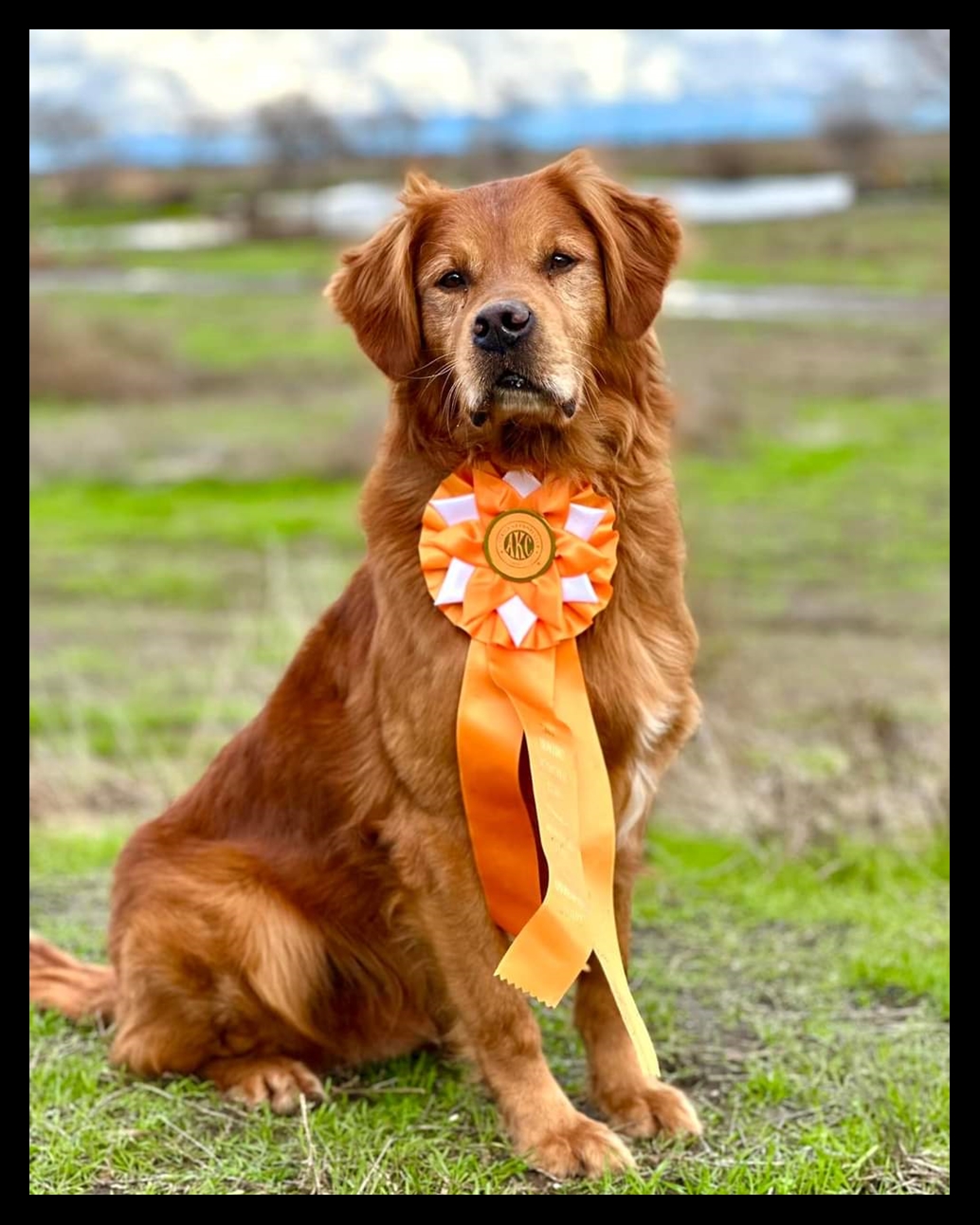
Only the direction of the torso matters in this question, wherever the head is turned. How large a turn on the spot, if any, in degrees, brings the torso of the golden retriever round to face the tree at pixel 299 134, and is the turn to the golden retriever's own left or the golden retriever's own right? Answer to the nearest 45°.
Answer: approximately 135° to the golden retriever's own left

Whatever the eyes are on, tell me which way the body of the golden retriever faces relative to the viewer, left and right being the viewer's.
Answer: facing the viewer and to the right of the viewer
